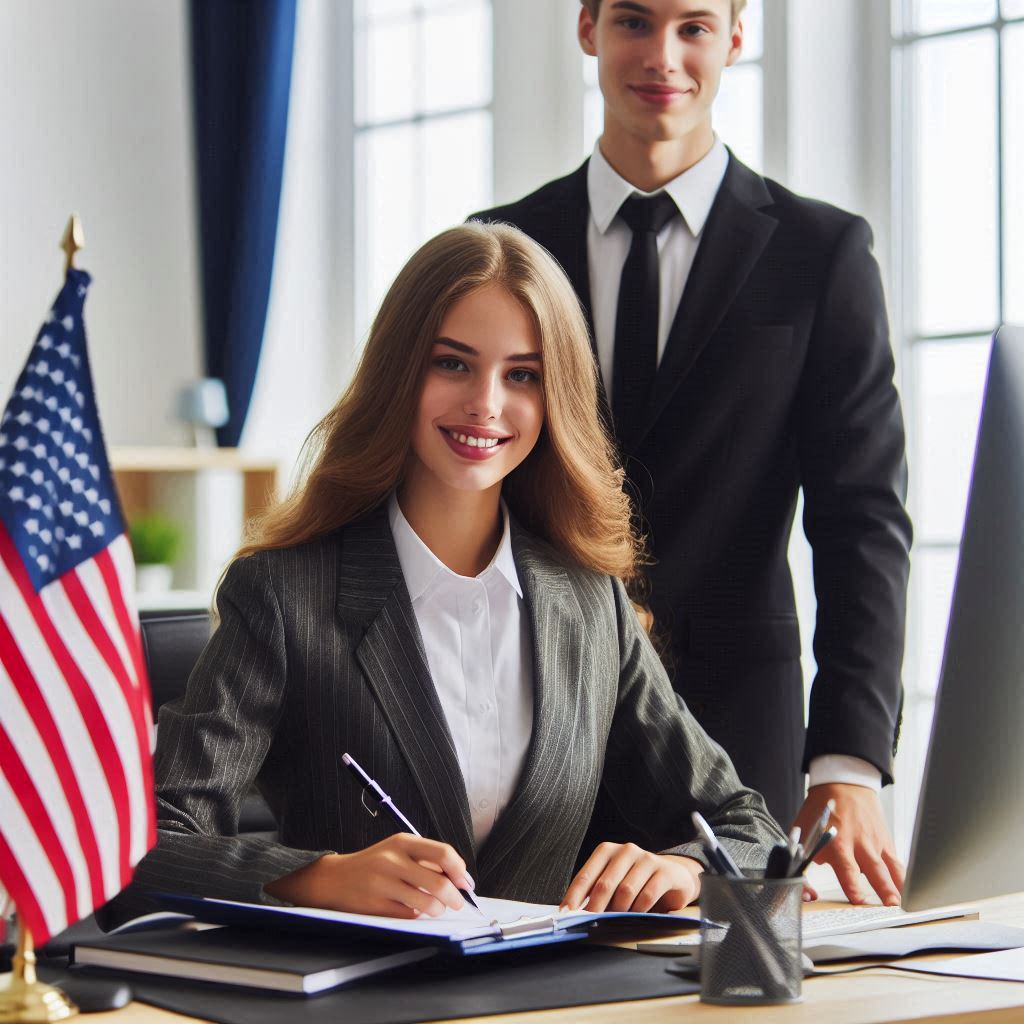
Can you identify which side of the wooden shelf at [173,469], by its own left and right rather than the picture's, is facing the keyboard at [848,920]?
front

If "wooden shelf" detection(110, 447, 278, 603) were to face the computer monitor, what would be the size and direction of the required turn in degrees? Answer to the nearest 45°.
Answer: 0° — it already faces it

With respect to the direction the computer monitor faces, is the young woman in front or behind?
in front

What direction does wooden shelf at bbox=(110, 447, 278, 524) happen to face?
toward the camera

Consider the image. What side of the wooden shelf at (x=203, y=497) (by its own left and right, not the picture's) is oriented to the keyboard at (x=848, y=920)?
front

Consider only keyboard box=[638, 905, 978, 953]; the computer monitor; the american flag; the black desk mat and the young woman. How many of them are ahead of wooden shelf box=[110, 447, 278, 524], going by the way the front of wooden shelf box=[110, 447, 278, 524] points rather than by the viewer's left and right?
5

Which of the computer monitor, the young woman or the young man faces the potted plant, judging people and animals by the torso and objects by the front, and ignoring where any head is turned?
the computer monitor

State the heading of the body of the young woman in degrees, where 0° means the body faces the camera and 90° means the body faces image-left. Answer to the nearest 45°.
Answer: approximately 0°

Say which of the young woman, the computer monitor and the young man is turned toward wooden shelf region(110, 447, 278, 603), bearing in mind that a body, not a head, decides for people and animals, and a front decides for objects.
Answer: the computer monitor

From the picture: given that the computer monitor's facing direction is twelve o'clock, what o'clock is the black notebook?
The black notebook is roughly at 10 o'clock from the computer monitor.

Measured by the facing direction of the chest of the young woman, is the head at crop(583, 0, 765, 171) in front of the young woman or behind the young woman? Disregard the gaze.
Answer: behind

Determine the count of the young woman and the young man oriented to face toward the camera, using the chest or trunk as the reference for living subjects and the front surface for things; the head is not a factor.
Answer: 2

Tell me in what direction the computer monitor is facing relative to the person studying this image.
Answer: facing away from the viewer and to the left of the viewer

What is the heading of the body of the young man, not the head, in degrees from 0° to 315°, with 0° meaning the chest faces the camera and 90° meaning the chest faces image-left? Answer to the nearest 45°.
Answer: approximately 0°
